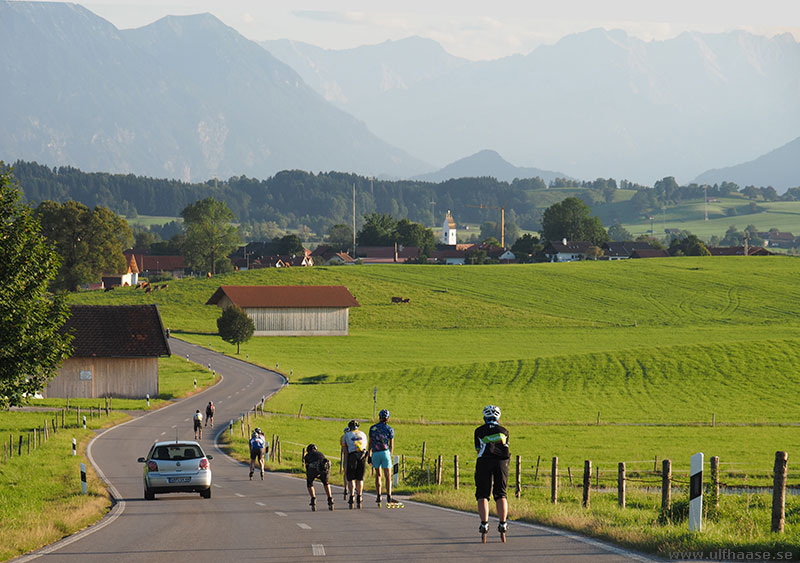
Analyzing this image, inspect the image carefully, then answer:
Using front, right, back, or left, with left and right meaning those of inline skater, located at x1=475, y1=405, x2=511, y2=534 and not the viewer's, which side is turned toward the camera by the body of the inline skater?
back

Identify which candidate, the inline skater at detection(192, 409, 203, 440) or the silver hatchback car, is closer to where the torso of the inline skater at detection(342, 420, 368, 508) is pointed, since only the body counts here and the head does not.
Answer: the inline skater

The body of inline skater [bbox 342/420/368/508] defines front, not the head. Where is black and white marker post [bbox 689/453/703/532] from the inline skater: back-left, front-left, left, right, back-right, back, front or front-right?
back-right

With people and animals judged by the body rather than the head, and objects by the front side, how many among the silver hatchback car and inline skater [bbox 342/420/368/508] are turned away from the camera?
2

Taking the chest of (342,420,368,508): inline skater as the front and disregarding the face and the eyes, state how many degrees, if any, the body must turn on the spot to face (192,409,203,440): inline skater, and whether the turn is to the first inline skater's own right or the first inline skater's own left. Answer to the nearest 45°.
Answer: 0° — they already face them

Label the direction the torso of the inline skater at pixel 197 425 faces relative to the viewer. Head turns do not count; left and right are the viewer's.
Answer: facing away from the viewer

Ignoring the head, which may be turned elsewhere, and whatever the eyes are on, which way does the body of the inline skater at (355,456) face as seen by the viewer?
away from the camera

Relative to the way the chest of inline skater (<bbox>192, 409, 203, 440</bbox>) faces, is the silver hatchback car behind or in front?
behind

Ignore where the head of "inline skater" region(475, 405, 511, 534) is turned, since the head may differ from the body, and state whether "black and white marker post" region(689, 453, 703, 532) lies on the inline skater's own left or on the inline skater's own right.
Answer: on the inline skater's own right

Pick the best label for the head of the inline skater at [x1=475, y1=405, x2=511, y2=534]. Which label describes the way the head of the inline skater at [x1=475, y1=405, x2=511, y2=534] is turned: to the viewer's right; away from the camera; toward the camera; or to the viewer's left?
away from the camera
